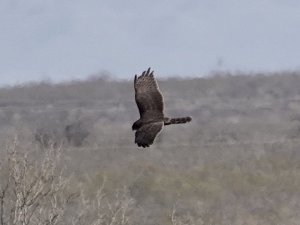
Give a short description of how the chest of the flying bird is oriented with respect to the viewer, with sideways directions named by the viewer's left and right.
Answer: facing to the left of the viewer
